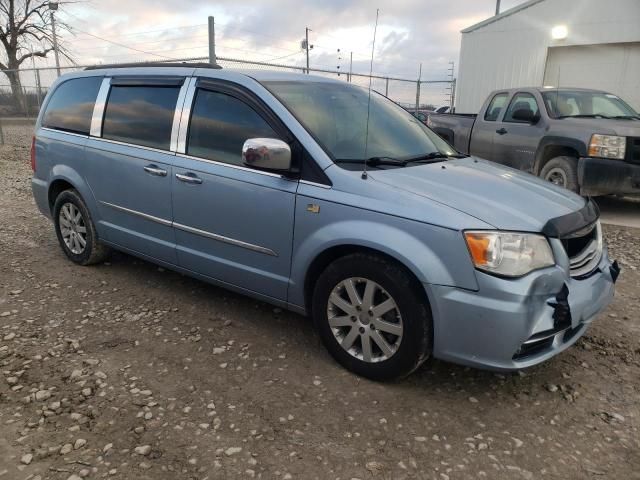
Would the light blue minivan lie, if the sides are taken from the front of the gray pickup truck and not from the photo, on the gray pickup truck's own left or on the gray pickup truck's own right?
on the gray pickup truck's own right

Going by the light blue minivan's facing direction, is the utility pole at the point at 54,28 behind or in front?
behind

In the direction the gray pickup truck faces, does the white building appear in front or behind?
behind

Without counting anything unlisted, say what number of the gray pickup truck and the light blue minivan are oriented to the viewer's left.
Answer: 0

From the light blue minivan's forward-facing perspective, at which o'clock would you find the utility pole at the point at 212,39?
The utility pole is roughly at 7 o'clock from the light blue minivan.

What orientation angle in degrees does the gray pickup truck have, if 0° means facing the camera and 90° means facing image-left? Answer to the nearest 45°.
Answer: approximately 315°

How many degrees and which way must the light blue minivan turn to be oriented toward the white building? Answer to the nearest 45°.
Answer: approximately 90° to its left
